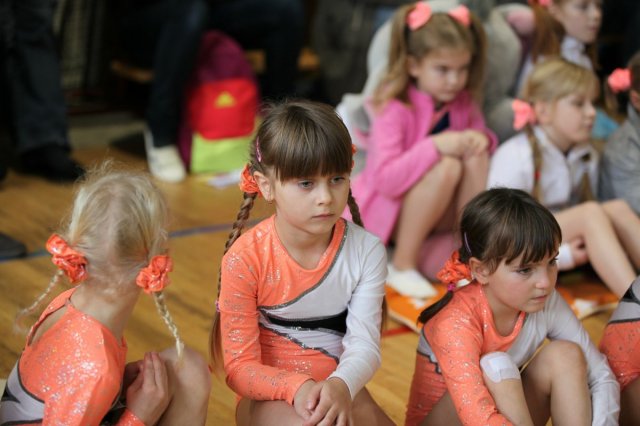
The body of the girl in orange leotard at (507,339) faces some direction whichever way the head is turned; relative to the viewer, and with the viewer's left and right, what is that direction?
facing the viewer and to the right of the viewer

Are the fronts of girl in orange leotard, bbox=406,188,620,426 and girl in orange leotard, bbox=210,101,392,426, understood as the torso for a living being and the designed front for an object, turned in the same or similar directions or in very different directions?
same or similar directions

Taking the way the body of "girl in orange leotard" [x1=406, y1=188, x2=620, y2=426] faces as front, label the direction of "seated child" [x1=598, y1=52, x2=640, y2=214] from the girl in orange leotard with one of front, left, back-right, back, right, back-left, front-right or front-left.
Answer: back-left

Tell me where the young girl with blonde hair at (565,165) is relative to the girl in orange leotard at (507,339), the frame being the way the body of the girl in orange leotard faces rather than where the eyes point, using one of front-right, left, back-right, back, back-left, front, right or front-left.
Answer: back-left

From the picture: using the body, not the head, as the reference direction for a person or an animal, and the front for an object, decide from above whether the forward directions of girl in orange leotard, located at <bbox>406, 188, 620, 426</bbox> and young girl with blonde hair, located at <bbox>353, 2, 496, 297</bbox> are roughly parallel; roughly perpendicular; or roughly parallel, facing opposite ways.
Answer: roughly parallel

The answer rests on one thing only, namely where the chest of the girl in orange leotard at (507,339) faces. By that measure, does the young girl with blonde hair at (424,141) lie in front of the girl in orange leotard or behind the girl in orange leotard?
behind

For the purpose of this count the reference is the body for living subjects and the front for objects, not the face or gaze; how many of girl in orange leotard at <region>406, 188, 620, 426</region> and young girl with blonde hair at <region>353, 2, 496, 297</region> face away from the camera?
0

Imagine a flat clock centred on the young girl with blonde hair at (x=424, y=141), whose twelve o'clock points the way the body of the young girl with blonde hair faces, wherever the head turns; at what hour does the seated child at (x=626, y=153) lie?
The seated child is roughly at 10 o'clock from the young girl with blonde hair.

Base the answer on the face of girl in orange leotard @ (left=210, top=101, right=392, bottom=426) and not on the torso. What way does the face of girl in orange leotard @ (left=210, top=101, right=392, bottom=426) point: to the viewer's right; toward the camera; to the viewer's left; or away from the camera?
toward the camera

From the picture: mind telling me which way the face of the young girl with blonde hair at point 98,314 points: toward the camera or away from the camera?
away from the camera

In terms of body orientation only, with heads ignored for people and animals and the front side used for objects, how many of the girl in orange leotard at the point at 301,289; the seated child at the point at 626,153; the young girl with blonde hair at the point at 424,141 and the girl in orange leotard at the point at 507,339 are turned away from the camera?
0

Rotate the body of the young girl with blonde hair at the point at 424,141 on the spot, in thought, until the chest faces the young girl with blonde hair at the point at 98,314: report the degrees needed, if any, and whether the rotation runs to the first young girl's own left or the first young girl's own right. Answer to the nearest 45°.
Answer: approximately 45° to the first young girl's own right

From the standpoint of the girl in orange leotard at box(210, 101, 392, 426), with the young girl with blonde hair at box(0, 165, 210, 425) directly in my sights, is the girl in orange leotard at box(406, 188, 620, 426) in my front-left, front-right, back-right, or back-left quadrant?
back-left

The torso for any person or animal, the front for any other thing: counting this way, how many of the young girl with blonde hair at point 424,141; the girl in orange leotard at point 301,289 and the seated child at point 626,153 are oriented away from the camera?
0
